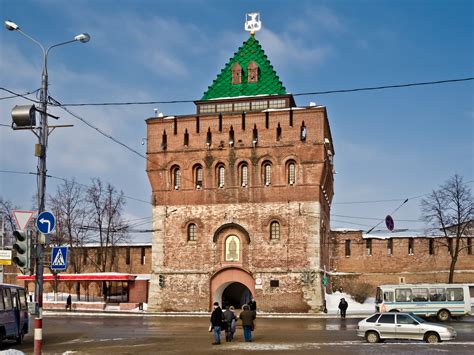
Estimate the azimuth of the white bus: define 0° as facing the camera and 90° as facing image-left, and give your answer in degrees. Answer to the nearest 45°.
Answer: approximately 90°

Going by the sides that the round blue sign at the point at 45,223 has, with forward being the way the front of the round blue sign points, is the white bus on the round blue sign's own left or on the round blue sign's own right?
on the round blue sign's own left

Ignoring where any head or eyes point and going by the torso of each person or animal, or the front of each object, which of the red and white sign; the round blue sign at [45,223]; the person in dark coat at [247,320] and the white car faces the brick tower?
the person in dark coat

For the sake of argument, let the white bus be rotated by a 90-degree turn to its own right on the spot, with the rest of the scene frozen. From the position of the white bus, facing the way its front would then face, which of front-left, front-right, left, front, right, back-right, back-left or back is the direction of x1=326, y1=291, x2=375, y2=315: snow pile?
front-left

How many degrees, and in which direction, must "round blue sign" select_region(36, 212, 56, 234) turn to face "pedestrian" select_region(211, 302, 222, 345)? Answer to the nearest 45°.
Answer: approximately 135° to its left

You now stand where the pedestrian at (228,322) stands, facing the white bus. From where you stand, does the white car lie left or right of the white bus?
right

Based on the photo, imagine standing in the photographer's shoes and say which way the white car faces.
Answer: facing to the right of the viewer

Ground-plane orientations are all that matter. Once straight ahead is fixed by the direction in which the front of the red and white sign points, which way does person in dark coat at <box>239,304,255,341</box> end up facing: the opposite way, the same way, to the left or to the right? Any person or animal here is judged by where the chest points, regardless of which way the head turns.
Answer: the opposite way

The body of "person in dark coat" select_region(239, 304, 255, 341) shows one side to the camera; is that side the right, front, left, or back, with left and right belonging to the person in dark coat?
back

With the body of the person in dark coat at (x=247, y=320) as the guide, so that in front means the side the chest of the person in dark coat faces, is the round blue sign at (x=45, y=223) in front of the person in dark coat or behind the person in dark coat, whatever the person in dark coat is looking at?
behind

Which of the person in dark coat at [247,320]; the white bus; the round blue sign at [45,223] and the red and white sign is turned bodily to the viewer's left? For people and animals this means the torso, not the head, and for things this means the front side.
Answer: the white bus
